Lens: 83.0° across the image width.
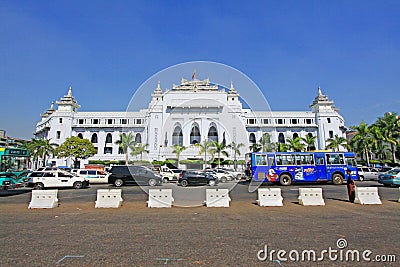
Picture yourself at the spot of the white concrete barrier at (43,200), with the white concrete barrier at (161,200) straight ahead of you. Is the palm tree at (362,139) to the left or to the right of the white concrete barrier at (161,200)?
left

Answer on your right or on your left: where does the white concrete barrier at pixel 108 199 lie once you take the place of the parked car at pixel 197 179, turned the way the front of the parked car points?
on your right

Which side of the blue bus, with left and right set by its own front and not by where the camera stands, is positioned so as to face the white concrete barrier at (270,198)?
right

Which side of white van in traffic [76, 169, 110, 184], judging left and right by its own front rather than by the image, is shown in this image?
right

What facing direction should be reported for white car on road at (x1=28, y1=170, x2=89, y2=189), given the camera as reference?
facing to the right of the viewer

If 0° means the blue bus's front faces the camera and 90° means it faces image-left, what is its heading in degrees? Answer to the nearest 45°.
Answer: approximately 270°

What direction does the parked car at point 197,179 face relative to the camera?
to the viewer's right

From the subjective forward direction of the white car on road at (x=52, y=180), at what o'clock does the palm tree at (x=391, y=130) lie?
The palm tree is roughly at 12 o'clock from the white car on road.

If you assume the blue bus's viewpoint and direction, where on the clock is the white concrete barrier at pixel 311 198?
The white concrete barrier is roughly at 3 o'clock from the blue bus.

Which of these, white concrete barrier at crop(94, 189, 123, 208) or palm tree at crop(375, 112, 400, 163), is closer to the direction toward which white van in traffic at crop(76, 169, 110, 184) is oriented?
the palm tree
